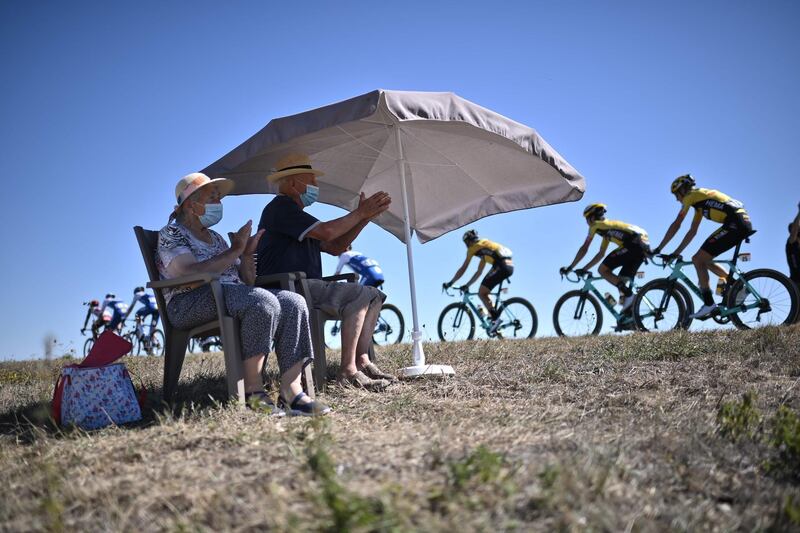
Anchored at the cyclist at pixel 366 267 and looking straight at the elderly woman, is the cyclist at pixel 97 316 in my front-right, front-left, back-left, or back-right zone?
back-right

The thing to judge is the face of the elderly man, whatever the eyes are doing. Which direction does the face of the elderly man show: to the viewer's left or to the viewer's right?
to the viewer's right

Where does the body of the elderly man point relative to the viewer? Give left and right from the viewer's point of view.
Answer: facing to the right of the viewer

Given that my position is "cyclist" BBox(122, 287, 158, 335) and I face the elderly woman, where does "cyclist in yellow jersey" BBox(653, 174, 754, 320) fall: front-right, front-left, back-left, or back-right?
front-left
